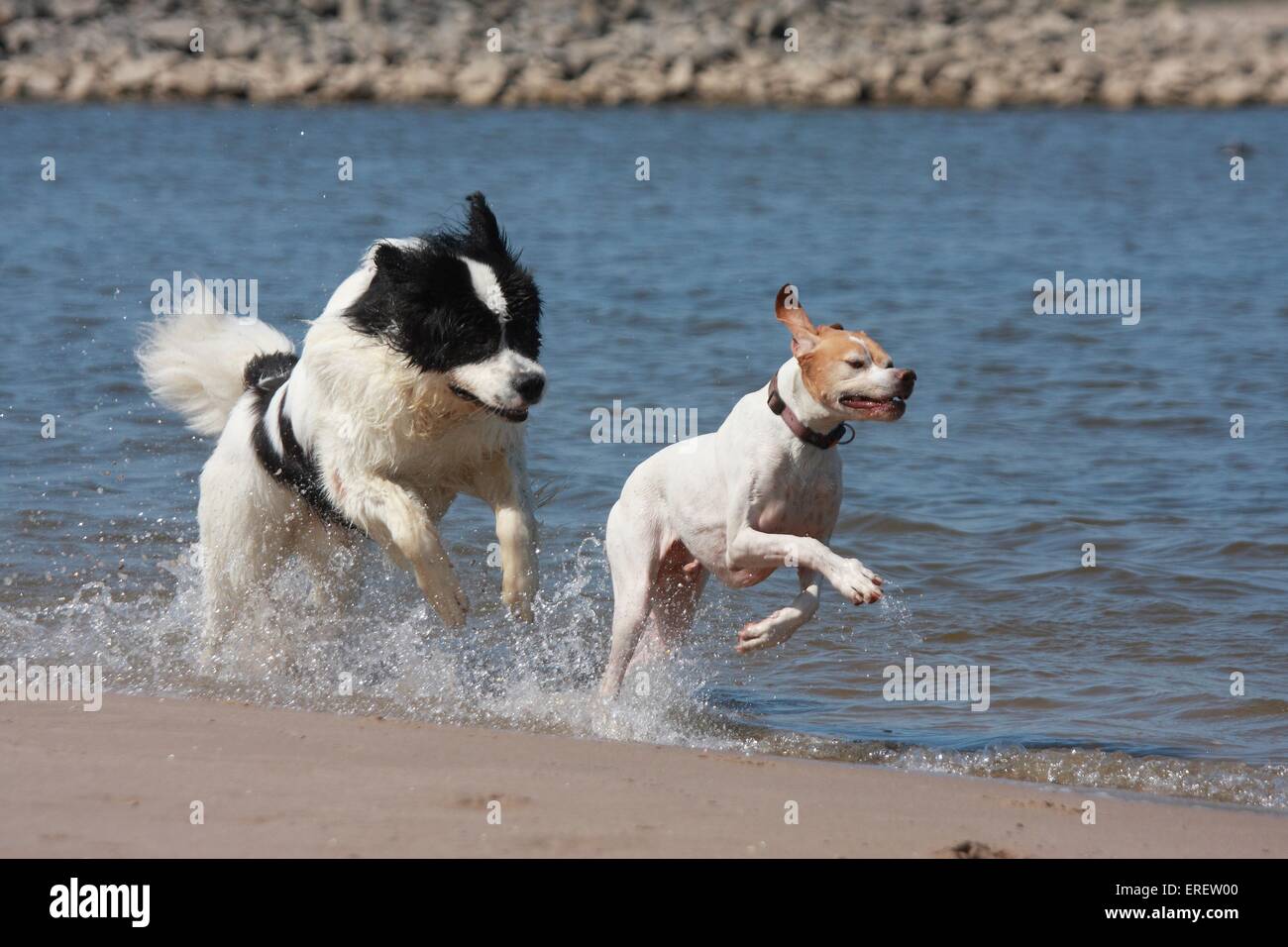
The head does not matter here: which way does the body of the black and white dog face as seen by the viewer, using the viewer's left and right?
facing the viewer and to the right of the viewer

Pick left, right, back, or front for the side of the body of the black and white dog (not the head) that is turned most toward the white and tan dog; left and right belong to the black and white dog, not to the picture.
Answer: front
